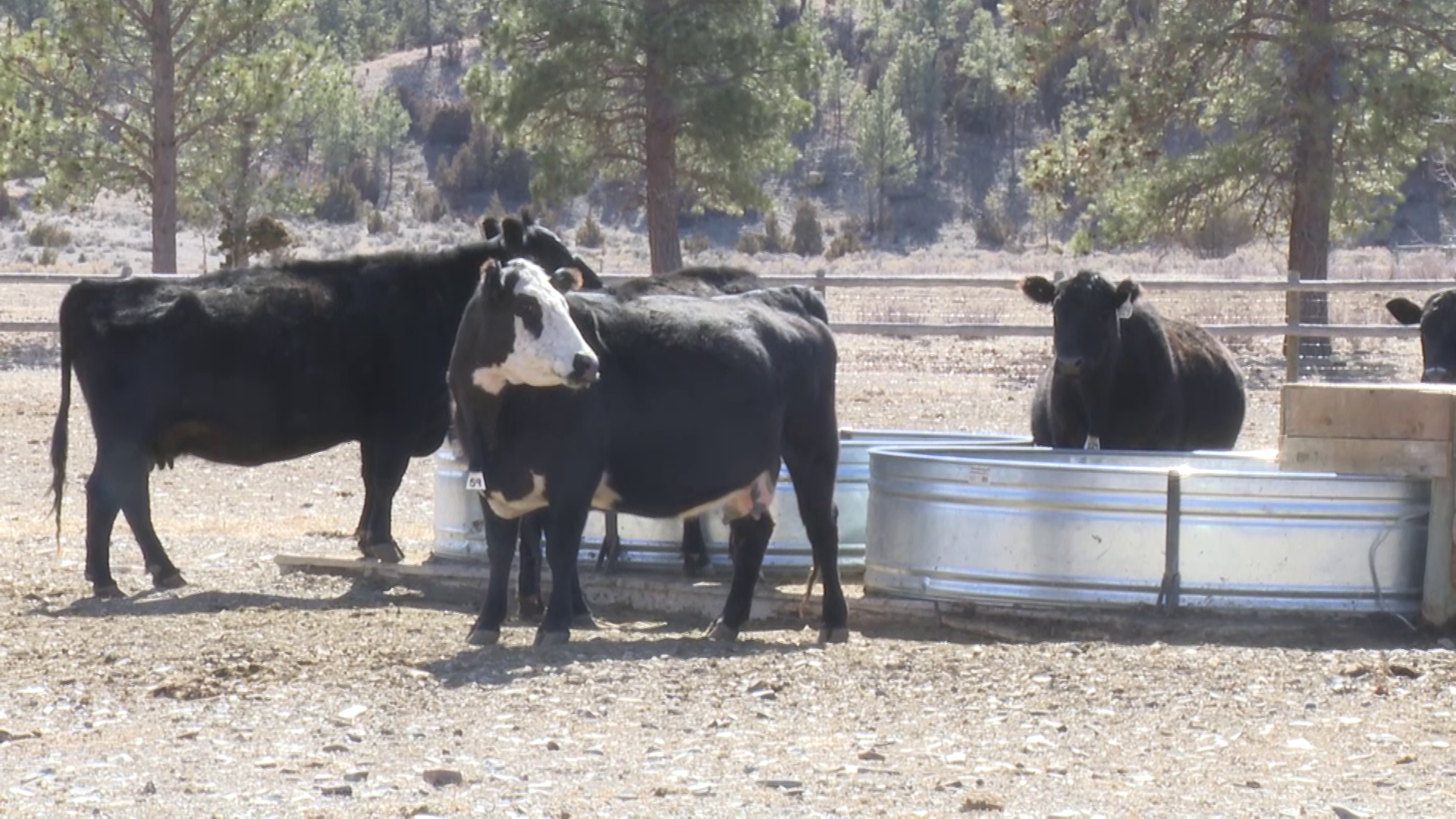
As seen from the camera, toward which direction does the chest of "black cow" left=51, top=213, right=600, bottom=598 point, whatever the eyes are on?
to the viewer's right

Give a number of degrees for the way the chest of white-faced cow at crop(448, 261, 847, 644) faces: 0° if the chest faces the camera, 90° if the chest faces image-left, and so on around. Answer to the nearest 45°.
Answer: approximately 45°

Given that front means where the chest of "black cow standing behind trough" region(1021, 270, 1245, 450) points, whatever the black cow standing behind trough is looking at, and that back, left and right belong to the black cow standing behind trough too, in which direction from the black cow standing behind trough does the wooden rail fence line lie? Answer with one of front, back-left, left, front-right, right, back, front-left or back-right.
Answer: back-right

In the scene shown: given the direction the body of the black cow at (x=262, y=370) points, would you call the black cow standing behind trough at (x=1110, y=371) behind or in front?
in front

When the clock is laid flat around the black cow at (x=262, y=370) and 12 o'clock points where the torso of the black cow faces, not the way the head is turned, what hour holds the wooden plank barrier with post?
The wooden plank barrier with post is roughly at 1 o'clock from the black cow.

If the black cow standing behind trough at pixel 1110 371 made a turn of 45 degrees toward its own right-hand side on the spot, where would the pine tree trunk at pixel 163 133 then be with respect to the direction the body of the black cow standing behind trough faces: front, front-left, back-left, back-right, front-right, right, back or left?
front-right

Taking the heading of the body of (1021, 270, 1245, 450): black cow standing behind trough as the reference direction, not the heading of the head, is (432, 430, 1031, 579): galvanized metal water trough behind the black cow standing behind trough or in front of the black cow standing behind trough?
in front

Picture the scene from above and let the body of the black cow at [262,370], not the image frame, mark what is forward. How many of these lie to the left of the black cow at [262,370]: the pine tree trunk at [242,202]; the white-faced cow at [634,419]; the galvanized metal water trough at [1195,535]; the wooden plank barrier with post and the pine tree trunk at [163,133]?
2

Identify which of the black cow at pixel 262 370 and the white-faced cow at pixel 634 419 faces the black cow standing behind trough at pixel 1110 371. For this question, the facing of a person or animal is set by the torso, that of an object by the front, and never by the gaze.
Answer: the black cow
